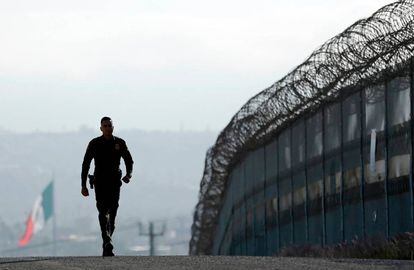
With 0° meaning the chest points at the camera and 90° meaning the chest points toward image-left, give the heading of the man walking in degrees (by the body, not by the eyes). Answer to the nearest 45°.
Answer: approximately 0°
